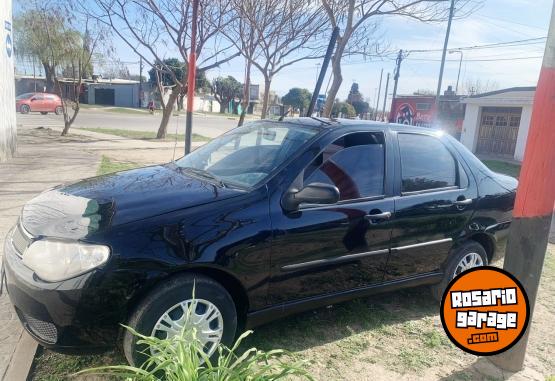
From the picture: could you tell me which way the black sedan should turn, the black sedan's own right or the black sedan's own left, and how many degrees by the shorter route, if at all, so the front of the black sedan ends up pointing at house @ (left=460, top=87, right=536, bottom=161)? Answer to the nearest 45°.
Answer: approximately 180°

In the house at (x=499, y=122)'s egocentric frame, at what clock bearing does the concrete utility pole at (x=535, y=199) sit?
The concrete utility pole is roughly at 12 o'clock from the house.

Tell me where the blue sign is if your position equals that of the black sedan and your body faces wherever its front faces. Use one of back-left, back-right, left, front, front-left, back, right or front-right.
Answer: right

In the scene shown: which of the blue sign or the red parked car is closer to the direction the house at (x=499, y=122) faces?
the blue sign

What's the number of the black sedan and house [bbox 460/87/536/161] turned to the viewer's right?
0

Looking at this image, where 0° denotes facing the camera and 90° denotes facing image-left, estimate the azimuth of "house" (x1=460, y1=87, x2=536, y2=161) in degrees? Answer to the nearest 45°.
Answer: approximately 0°

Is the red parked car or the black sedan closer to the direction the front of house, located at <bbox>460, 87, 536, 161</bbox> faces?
the black sedan

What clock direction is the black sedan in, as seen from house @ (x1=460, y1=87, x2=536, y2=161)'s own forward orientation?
The black sedan is roughly at 12 o'clock from the house.

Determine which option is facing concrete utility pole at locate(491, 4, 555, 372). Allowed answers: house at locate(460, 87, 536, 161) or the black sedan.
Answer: the house

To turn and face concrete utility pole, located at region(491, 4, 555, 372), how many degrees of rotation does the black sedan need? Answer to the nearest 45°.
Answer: approximately 135° to its left

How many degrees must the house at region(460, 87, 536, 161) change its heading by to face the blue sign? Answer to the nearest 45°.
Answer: approximately 45° to its right

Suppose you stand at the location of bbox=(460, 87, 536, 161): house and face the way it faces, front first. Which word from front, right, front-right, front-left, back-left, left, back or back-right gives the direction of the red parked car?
right

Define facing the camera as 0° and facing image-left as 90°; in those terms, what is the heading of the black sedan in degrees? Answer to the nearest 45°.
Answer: approximately 45°

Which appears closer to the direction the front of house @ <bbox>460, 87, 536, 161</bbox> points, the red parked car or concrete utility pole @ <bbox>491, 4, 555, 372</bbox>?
the concrete utility pole
